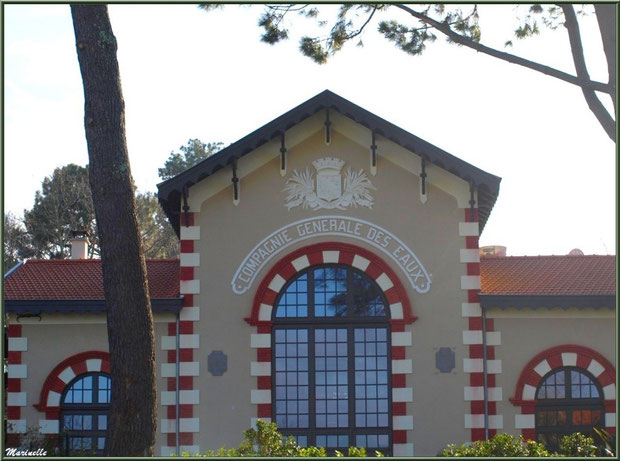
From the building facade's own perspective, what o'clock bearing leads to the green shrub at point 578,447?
The green shrub is roughly at 10 o'clock from the building facade.

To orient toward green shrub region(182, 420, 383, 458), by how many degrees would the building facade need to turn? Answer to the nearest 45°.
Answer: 0° — it already faces it

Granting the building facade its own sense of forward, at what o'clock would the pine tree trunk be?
The pine tree trunk is roughly at 1 o'clock from the building facade.

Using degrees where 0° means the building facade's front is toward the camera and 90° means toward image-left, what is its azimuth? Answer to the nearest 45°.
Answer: approximately 0°

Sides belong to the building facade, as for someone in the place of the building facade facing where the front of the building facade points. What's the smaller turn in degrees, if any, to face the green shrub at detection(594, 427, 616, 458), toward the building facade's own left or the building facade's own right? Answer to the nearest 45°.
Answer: approximately 45° to the building facade's own left
